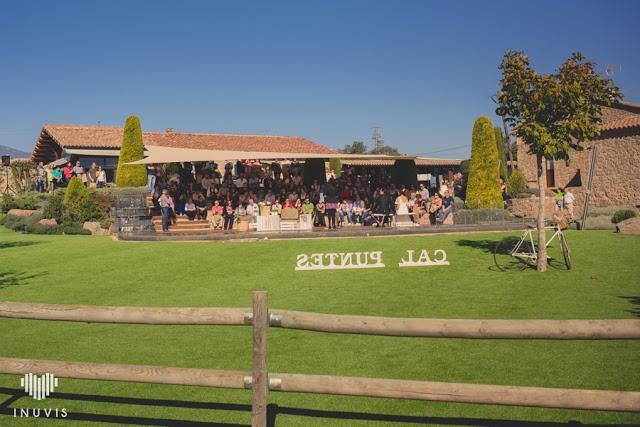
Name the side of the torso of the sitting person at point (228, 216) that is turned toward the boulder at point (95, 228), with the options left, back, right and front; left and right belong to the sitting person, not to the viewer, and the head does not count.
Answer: right

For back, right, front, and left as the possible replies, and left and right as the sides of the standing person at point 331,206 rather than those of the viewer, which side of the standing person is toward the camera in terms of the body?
back

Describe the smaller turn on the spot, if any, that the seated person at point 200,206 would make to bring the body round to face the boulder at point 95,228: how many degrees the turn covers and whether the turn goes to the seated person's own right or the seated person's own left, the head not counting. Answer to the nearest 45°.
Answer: approximately 135° to the seated person's own right

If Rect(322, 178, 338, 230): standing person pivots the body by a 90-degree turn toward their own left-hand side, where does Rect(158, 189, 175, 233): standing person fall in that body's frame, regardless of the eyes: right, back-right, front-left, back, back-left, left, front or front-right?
front

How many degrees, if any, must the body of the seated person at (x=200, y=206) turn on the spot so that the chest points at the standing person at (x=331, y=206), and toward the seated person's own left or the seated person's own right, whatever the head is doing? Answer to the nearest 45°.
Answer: approximately 45° to the seated person's own left

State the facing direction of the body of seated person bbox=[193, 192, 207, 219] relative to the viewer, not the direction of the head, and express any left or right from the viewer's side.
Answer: facing the viewer and to the right of the viewer

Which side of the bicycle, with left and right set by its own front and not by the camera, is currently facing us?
right

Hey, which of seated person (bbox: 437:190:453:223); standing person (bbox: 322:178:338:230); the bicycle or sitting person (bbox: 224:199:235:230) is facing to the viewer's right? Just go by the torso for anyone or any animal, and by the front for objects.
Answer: the bicycle

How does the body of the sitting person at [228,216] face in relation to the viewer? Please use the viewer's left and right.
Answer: facing the viewer

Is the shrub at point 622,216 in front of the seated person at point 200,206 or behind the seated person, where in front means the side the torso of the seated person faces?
in front

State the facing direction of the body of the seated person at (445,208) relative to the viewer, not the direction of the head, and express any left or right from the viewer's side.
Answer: facing the viewer and to the left of the viewer

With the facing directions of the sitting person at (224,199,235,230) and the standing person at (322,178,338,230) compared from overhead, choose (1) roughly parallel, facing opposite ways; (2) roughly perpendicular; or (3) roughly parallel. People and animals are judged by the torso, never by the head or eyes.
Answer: roughly parallel, facing opposite ways

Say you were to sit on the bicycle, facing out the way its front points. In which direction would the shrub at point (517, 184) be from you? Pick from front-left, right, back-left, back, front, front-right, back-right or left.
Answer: left

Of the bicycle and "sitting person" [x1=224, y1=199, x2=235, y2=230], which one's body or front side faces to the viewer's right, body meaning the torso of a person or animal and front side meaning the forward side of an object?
the bicycle

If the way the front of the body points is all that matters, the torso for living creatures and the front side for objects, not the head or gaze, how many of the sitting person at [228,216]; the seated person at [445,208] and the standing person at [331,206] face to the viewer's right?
0

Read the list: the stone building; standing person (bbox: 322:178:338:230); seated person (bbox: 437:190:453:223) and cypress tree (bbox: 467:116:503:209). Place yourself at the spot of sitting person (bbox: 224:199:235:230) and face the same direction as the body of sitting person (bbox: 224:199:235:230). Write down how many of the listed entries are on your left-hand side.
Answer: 4
